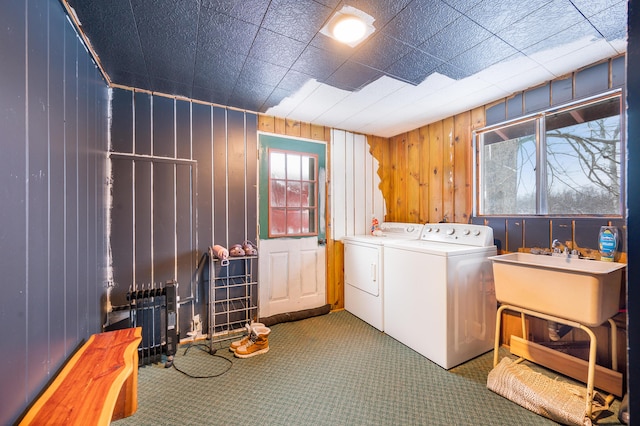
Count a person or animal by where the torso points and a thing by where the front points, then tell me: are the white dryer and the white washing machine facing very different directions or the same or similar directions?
same or similar directions

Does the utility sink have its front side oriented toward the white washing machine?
no

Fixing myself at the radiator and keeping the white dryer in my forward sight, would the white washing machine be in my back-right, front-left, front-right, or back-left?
front-right

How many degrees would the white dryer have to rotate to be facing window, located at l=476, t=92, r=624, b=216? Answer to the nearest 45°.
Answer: approximately 135° to its left

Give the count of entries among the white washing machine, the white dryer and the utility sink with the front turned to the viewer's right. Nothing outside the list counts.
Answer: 0

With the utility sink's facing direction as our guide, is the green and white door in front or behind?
in front

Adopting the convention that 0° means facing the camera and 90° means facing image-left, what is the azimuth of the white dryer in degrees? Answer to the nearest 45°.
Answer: approximately 45°

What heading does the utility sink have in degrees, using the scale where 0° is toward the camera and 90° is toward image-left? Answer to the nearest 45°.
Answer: approximately 45°

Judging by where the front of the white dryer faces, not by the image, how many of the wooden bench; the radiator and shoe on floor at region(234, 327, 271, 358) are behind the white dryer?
0

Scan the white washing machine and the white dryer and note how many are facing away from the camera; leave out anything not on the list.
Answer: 0

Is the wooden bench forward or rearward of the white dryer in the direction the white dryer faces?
forward

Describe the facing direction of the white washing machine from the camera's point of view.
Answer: facing the viewer and to the left of the viewer

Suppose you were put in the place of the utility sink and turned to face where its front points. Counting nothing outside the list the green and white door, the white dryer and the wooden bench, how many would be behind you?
0

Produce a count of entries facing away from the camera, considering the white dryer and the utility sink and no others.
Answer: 0
